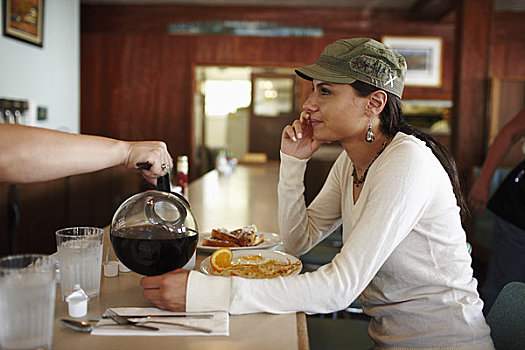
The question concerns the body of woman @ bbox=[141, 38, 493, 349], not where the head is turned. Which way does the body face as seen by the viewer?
to the viewer's left

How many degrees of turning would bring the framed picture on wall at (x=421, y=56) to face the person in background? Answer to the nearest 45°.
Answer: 0° — it already faces them

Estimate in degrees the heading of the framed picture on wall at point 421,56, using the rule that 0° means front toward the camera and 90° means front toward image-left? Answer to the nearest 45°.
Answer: approximately 0°

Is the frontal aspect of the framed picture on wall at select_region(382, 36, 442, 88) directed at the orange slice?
yes

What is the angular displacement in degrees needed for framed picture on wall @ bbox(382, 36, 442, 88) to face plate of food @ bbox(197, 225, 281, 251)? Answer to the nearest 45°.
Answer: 0° — it already faces it

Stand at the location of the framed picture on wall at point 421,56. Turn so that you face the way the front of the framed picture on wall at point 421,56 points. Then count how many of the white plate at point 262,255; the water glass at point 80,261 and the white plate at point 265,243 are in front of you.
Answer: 3

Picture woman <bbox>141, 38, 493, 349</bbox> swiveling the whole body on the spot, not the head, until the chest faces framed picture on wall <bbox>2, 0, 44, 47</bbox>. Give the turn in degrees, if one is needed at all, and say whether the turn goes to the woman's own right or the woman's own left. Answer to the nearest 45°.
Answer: approximately 45° to the woman's own right

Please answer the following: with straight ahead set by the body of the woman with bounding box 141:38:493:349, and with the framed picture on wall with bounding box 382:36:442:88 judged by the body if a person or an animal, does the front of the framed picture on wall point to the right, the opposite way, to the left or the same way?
to the left

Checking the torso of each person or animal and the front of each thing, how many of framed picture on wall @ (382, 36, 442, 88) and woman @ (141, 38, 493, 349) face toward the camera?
1

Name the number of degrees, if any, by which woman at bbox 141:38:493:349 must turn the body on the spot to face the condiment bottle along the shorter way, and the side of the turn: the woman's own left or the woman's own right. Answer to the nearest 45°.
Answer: approximately 45° to the woman's own right
